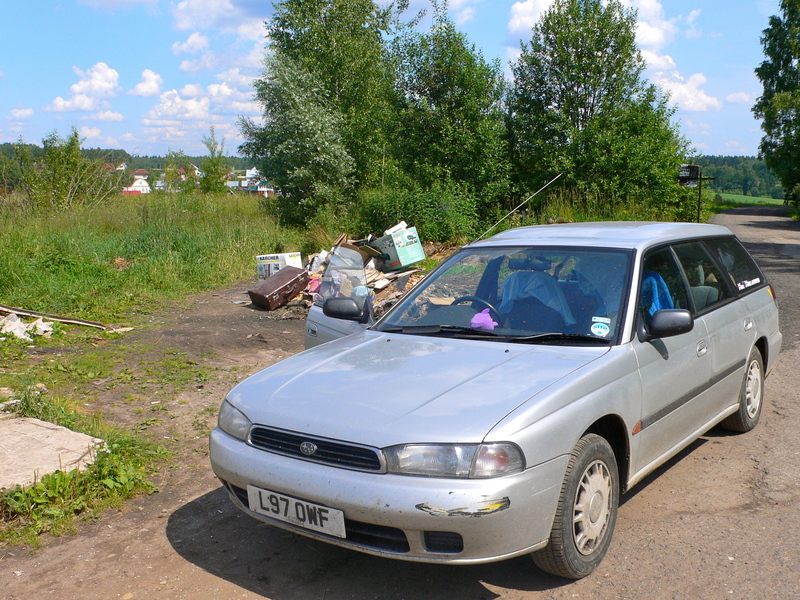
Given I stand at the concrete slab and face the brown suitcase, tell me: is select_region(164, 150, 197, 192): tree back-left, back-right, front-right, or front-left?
front-left

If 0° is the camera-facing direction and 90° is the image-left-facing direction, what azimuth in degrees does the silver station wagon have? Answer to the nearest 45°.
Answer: approximately 45°

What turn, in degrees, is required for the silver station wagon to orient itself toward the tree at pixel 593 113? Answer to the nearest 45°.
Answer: approximately 135° to its right

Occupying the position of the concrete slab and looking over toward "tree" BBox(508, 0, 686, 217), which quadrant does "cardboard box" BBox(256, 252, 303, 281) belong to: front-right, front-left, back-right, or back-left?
front-left

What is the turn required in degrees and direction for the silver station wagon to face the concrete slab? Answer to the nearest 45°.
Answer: approximately 45° to its right

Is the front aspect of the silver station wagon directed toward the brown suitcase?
no

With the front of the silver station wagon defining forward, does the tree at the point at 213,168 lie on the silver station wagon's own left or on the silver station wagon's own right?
on the silver station wagon's own right

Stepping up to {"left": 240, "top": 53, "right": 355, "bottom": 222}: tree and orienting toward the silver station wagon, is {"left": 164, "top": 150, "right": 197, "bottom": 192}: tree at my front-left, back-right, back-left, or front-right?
back-right

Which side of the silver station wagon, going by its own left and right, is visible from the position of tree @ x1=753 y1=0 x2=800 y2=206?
back

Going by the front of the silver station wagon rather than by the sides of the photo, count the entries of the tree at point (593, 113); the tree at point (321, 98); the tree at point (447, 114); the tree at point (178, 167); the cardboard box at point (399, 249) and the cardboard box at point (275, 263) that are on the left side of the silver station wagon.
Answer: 0

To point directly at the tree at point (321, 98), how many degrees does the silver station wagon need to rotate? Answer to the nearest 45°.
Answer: approximately 135° to its right

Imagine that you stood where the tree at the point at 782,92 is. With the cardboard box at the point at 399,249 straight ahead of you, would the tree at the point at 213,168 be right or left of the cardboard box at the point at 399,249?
right

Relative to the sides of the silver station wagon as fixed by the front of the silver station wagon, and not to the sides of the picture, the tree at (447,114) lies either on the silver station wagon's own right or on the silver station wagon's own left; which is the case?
on the silver station wagon's own right

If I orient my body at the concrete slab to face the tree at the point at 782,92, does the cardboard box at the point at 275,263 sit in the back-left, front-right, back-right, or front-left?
front-left

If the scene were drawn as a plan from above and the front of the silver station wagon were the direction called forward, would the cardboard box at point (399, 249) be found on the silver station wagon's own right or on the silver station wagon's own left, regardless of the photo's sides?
on the silver station wagon's own right

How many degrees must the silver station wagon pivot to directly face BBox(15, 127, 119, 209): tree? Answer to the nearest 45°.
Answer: approximately 90° to its right

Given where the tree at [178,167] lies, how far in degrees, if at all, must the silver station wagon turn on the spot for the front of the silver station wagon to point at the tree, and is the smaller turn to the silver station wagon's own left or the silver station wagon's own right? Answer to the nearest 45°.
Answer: approximately 90° to the silver station wagon's own right

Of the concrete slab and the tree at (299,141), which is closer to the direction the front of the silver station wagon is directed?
the concrete slab
